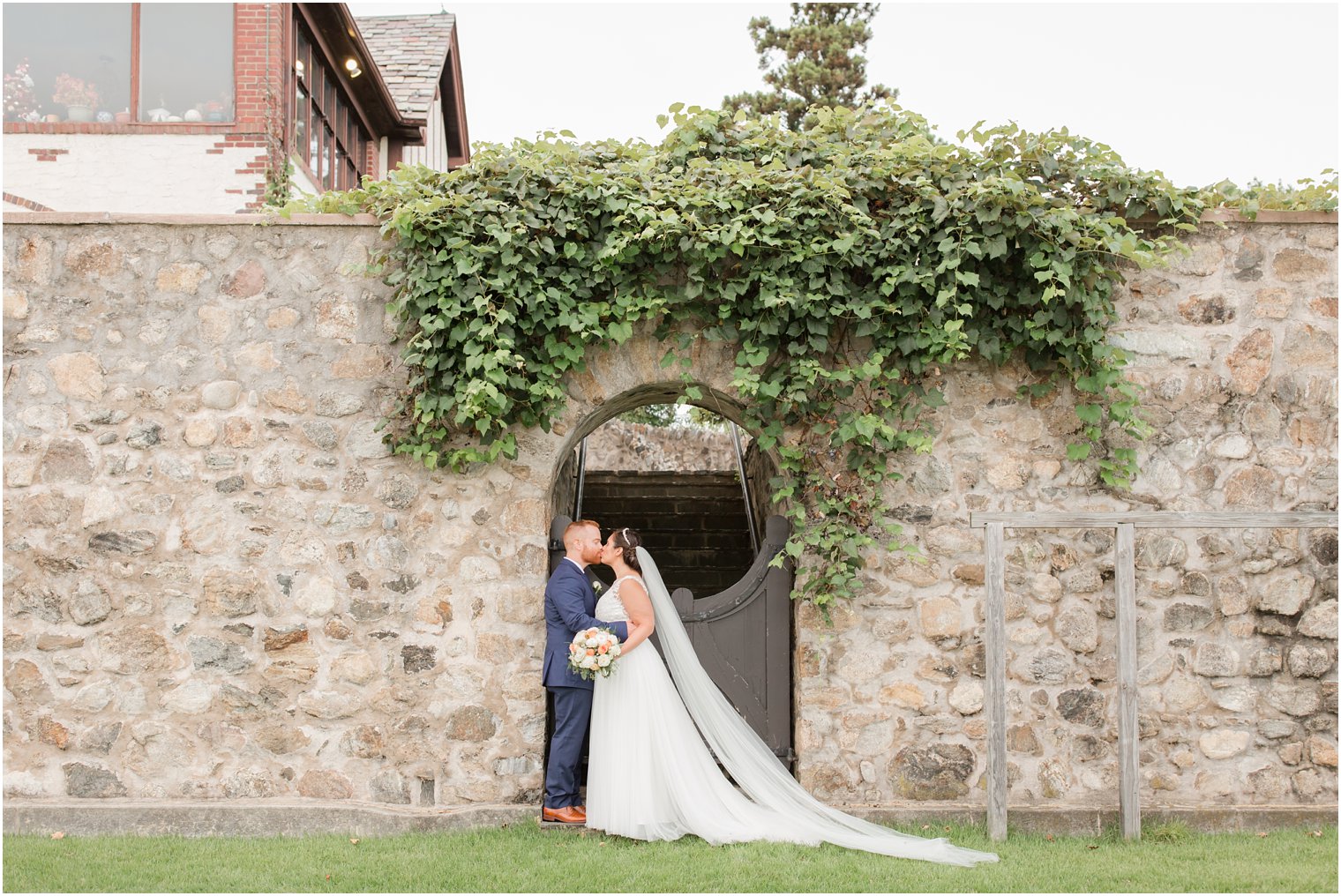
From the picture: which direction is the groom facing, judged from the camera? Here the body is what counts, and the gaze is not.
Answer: to the viewer's right

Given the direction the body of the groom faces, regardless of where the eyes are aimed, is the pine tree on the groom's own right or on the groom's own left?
on the groom's own left

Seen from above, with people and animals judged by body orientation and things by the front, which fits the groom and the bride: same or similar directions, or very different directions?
very different directions

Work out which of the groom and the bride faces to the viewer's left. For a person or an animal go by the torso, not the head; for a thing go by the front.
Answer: the bride

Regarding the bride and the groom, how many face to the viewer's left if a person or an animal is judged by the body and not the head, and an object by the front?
1

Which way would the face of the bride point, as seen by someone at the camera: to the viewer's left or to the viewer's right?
to the viewer's left

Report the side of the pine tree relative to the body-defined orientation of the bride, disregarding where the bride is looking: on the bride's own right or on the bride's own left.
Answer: on the bride's own right

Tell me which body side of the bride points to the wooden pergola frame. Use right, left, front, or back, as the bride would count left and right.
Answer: back

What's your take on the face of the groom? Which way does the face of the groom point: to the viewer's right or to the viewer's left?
to the viewer's right

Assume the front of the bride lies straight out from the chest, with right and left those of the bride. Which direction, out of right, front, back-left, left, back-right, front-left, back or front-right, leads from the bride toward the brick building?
front-right

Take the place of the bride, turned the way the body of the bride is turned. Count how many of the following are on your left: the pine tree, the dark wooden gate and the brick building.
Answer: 0

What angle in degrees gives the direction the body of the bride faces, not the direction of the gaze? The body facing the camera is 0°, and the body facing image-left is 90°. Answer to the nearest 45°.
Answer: approximately 90°

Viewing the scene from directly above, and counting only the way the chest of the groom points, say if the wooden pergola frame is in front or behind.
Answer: in front

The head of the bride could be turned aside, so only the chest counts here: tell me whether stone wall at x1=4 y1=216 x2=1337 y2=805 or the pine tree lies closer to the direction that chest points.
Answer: the stone wall
